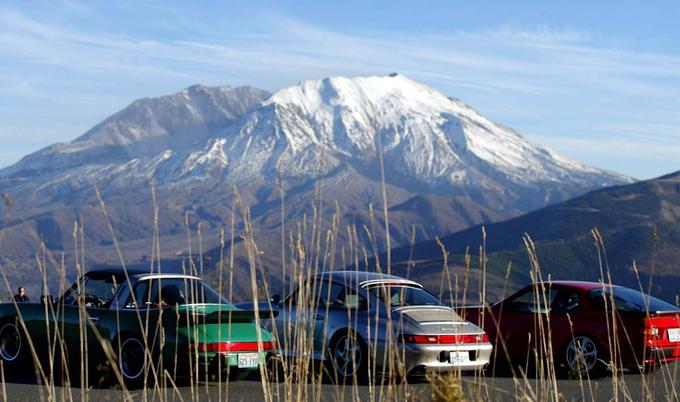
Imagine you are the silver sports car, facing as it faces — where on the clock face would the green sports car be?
The green sports car is roughly at 10 o'clock from the silver sports car.

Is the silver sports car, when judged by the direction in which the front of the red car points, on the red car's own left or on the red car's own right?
on the red car's own left

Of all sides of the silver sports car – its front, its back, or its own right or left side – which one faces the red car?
right

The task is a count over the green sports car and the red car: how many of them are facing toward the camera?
0

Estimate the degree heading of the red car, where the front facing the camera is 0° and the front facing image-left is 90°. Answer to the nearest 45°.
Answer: approximately 135°

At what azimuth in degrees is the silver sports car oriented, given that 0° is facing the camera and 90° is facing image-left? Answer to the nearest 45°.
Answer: approximately 135°

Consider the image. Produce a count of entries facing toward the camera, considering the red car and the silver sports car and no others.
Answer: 0

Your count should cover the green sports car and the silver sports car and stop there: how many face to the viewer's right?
0

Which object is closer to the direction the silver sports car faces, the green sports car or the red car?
the green sports car
